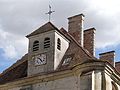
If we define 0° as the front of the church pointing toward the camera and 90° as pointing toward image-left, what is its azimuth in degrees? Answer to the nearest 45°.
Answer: approximately 45°
